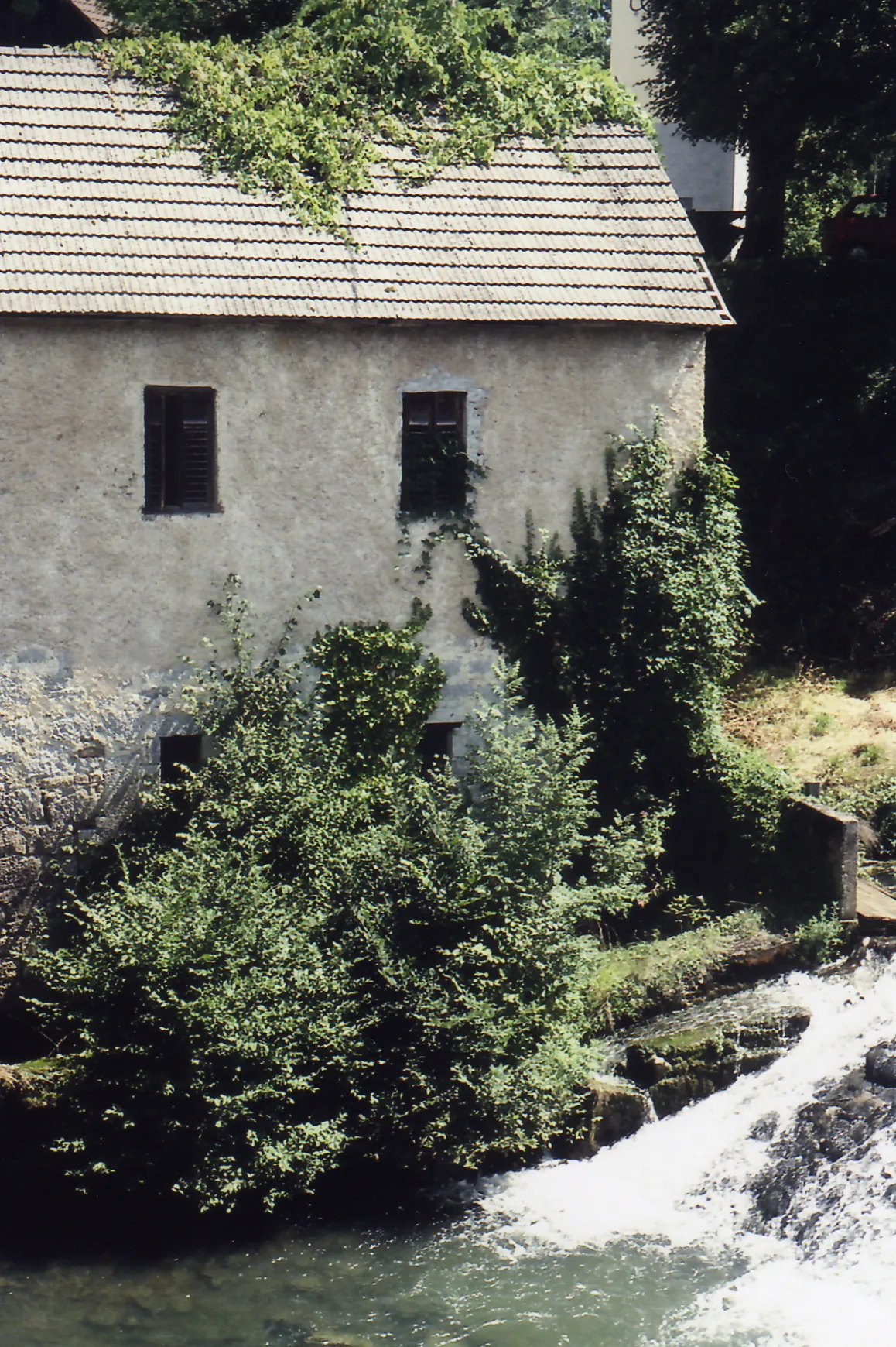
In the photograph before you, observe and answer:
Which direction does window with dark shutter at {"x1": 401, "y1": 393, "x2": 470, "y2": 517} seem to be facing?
toward the camera

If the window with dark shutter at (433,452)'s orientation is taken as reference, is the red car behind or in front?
behind

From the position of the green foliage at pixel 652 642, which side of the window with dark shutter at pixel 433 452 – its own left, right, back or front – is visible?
left

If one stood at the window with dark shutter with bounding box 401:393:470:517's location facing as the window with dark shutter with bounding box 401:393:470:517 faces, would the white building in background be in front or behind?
behind

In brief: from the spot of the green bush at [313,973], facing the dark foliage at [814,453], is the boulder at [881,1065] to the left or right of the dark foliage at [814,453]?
right

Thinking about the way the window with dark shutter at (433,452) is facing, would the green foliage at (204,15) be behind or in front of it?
behind

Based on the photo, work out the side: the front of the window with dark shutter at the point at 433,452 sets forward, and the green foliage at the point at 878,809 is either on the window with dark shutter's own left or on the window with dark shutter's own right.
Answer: on the window with dark shutter's own left
